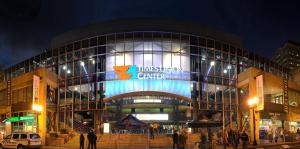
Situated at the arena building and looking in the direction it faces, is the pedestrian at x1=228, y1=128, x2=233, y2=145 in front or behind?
in front

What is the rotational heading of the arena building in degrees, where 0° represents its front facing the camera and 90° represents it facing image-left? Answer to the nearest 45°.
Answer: approximately 0°

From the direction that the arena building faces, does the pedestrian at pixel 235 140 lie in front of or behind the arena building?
in front

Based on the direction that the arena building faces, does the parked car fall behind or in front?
in front

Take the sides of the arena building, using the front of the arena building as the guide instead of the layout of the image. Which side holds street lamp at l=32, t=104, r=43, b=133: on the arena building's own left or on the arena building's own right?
on the arena building's own right

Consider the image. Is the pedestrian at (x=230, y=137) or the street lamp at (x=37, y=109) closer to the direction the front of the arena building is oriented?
the pedestrian
